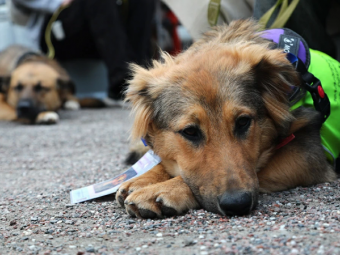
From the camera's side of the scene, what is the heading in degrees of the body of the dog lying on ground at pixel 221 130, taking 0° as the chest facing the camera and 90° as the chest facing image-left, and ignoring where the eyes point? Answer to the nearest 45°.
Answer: approximately 0°

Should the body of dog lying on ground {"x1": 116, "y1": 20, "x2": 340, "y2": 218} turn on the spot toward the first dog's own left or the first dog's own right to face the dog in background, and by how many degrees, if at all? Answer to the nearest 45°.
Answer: approximately 135° to the first dog's own right

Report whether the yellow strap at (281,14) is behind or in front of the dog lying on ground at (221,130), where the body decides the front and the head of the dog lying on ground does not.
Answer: behind
